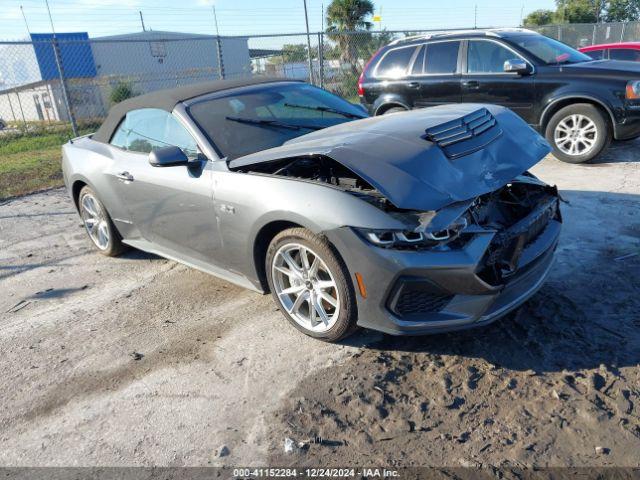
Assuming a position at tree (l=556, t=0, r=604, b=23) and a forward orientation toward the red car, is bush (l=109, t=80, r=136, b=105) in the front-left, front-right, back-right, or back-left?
front-right

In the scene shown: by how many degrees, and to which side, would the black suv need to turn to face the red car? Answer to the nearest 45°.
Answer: approximately 90° to its left

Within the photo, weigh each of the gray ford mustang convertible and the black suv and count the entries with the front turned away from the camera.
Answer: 0

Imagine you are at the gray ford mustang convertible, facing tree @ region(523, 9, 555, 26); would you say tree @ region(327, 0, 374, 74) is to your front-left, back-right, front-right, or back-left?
front-left

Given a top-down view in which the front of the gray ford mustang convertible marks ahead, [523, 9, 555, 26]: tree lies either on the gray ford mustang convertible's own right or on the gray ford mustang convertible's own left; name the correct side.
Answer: on the gray ford mustang convertible's own left

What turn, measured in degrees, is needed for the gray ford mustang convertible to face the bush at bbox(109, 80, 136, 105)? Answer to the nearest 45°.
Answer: approximately 135° to its left

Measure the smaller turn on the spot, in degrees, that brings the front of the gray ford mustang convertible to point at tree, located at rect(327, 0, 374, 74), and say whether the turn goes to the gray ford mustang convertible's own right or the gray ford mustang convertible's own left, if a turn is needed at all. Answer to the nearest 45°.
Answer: approximately 135° to the gray ford mustang convertible's own left

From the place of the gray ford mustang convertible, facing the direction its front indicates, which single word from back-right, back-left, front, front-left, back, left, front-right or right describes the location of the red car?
left

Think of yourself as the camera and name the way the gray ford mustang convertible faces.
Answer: facing the viewer and to the right of the viewer
